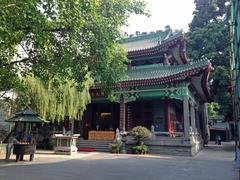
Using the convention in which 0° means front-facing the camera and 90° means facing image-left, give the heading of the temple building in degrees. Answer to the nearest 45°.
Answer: approximately 45°

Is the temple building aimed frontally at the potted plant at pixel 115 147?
yes
